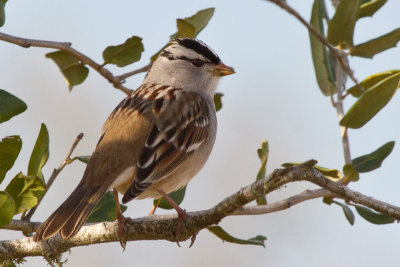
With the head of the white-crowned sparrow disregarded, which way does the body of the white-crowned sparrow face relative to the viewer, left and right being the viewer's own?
facing away from the viewer and to the right of the viewer

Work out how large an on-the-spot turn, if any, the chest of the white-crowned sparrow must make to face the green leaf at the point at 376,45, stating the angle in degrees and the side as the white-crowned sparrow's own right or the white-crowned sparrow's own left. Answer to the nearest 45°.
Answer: approximately 45° to the white-crowned sparrow's own right

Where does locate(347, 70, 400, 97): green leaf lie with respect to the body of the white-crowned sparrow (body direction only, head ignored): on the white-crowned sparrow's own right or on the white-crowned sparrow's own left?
on the white-crowned sparrow's own right

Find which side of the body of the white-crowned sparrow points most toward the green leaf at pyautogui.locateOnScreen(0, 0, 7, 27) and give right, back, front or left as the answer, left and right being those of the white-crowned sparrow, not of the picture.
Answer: back

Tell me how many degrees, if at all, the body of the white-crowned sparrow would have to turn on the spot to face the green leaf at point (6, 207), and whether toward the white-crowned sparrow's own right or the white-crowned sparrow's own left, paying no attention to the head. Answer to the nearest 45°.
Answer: approximately 180°

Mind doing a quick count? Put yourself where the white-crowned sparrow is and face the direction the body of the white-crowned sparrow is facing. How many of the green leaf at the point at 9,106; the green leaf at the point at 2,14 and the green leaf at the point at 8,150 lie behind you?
3
